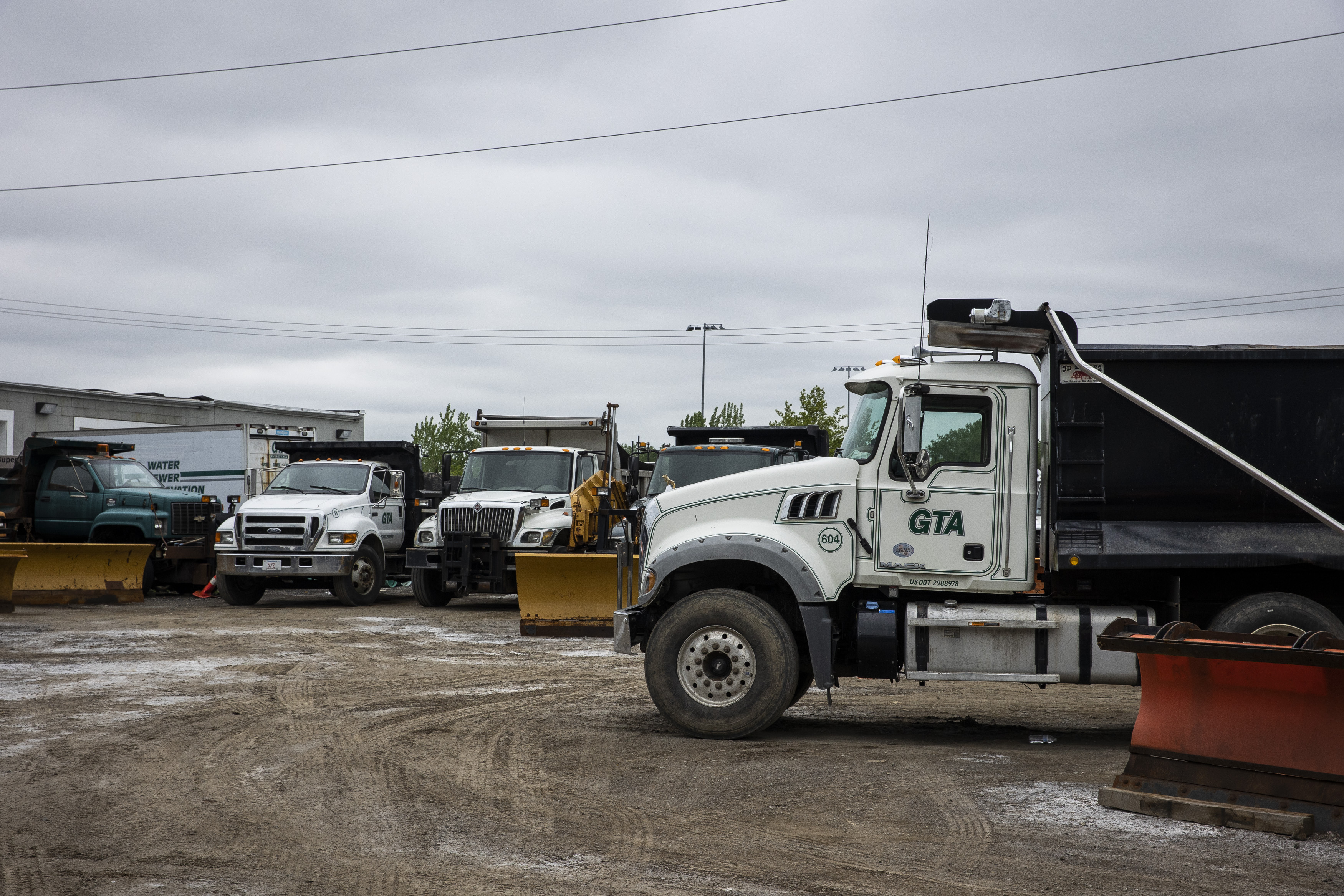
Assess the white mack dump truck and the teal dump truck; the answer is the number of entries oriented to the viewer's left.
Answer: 1

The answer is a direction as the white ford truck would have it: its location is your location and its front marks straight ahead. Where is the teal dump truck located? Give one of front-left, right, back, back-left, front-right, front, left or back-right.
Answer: right

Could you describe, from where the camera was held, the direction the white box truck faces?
facing away from the viewer and to the left of the viewer

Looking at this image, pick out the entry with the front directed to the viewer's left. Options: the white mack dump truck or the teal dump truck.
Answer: the white mack dump truck

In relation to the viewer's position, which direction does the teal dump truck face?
facing the viewer and to the right of the viewer

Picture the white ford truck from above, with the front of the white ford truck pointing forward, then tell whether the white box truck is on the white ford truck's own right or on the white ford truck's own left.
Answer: on the white ford truck's own right

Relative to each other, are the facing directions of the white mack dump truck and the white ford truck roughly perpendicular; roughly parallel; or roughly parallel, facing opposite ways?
roughly perpendicular

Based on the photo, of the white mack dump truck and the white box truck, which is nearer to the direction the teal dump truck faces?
the white mack dump truck

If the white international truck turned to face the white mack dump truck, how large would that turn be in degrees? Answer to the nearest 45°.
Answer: approximately 45° to its left

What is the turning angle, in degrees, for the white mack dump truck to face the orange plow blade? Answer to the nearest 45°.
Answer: approximately 135° to its left

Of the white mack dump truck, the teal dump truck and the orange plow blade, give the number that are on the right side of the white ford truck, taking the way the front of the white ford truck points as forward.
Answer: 1

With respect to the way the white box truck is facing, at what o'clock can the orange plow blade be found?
The orange plow blade is roughly at 7 o'clock from the white box truck.

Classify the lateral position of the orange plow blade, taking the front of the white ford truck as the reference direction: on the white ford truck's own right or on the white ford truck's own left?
on the white ford truck's own left

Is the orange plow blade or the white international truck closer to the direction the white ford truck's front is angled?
the orange plow blade

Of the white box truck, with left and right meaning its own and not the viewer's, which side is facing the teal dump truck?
left

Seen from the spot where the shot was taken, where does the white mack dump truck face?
facing to the left of the viewer
